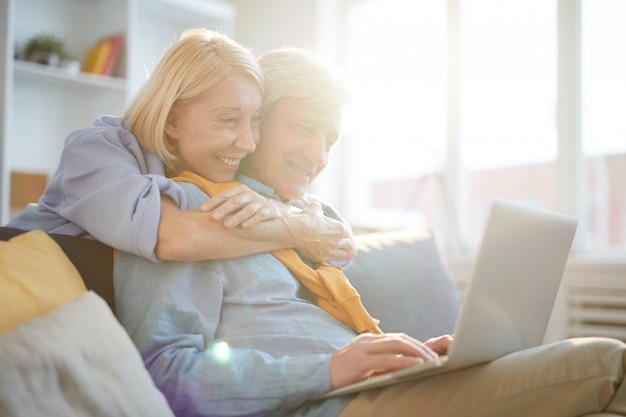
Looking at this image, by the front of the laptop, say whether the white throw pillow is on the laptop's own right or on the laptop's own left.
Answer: on the laptop's own left

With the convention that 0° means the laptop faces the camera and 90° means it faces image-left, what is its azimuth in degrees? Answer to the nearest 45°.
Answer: approximately 135°

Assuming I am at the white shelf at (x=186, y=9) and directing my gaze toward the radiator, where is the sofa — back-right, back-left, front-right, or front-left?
front-right

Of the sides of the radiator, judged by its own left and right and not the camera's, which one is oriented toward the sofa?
front

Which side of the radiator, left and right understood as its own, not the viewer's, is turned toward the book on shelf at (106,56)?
right

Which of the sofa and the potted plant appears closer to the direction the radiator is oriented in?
the sofa

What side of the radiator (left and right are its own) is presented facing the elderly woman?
front

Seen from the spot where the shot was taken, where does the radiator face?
facing the viewer

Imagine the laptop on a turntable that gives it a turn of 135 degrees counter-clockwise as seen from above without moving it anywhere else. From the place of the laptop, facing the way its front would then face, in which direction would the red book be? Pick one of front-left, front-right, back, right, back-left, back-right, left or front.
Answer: back-right

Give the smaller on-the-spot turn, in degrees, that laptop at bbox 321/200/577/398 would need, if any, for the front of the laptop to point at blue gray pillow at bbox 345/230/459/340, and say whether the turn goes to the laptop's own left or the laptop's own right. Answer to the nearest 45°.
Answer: approximately 45° to the laptop's own right

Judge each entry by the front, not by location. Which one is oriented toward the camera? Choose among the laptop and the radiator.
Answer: the radiator

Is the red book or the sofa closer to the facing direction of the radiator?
the sofa

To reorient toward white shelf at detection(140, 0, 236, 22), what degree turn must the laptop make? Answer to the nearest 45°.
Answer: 0° — it already faces it

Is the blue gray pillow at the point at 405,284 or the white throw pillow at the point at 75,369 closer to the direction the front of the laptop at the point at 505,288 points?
the blue gray pillow
